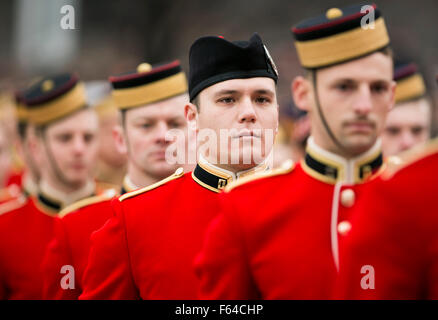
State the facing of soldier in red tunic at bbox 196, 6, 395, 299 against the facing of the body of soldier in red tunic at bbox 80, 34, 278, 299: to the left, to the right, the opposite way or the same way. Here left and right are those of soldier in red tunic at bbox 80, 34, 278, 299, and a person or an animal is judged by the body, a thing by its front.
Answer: the same way

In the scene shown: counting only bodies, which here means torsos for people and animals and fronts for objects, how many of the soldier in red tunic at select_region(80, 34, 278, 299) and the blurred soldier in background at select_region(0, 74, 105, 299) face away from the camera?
0

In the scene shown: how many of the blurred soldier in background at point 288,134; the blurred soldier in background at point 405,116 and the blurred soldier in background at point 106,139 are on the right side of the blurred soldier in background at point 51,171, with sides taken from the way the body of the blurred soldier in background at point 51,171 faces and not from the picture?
0

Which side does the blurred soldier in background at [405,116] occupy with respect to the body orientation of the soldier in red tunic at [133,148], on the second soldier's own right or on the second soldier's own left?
on the second soldier's own left

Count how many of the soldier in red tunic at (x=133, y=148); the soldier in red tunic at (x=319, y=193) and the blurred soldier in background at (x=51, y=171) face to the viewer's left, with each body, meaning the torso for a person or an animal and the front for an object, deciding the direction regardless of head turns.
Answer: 0

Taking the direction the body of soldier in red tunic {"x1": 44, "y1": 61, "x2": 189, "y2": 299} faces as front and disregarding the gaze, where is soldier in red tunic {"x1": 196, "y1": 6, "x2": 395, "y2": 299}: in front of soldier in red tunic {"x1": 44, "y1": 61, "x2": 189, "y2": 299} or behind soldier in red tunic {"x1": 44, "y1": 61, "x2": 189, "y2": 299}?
in front

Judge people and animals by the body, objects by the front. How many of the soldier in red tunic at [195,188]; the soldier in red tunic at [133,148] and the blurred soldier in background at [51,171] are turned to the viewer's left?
0

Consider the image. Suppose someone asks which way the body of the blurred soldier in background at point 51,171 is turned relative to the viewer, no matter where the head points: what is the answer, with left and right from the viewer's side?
facing the viewer and to the right of the viewer

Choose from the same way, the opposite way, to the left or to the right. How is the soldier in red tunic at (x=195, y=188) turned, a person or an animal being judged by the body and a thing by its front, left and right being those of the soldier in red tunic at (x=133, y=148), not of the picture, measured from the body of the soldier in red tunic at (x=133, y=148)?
the same way

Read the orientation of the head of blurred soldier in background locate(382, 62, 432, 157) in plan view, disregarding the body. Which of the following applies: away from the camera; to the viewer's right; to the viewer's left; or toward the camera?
toward the camera

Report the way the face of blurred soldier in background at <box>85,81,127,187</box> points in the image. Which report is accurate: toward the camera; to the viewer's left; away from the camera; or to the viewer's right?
toward the camera

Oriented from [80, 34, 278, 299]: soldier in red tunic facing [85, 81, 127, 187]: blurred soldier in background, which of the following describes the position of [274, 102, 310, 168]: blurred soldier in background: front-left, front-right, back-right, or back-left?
front-right

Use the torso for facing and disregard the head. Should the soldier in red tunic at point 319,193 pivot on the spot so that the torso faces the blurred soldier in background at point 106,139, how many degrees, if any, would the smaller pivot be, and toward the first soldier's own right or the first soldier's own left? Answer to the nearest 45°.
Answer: approximately 180°

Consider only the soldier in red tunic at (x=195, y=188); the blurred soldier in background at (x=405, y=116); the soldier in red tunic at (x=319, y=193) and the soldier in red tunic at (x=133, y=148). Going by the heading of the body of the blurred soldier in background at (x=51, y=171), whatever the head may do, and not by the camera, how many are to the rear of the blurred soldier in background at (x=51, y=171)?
0

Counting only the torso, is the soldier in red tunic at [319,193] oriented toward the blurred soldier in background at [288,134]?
no

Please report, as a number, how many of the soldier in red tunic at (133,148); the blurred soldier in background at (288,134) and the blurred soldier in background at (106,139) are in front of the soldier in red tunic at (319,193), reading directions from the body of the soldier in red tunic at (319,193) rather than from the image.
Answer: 0

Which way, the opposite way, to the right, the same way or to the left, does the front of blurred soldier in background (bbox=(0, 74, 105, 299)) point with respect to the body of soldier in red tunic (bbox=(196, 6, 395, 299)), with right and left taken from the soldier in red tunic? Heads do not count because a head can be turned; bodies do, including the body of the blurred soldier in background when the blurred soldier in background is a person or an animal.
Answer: the same way
